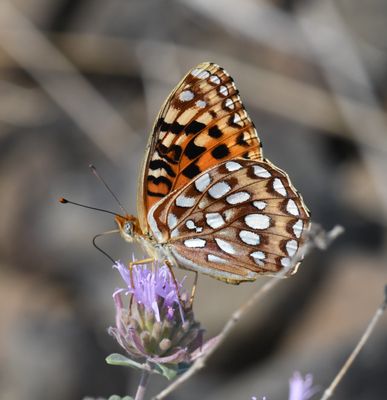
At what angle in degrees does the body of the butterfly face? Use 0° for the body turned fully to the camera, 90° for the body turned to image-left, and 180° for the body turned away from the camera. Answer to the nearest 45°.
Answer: approximately 90°
